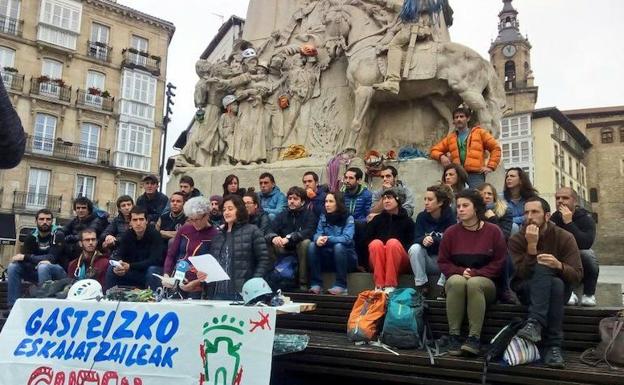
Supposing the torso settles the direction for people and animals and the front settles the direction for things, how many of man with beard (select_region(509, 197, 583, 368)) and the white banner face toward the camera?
2

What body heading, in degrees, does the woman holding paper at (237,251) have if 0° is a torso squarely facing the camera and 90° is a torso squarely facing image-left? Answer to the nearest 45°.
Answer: approximately 45°

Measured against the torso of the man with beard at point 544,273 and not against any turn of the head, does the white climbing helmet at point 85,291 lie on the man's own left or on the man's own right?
on the man's own right

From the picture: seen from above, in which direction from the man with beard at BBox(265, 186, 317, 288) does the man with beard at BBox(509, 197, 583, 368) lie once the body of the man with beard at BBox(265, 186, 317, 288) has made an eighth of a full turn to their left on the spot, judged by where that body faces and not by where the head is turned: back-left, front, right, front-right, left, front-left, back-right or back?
front-left

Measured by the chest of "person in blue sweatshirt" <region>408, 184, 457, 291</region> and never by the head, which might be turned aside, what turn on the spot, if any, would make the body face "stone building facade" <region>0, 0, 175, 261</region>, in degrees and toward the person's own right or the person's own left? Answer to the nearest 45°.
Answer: approximately 90° to the person's own right

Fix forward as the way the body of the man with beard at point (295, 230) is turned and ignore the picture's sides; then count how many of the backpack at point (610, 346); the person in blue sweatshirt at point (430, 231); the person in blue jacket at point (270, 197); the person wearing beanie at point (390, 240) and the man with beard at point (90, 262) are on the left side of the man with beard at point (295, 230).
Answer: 3

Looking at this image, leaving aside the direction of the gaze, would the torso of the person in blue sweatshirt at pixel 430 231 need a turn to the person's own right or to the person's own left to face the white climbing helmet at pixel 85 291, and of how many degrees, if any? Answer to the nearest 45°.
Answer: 0° — they already face it

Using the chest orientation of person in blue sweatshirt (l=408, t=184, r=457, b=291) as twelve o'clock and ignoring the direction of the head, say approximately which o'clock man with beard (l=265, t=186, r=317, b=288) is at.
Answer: The man with beard is roughly at 2 o'clock from the person in blue sweatshirt.

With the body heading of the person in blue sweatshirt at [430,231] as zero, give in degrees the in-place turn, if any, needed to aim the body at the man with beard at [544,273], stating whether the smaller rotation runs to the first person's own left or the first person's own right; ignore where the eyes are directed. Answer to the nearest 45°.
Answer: approximately 90° to the first person's own left

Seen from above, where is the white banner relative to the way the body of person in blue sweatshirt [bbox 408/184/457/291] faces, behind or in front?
in front

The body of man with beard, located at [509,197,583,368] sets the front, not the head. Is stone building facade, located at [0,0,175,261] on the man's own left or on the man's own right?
on the man's own right

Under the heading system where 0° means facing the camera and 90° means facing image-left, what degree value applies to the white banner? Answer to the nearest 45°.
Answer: approximately 0°

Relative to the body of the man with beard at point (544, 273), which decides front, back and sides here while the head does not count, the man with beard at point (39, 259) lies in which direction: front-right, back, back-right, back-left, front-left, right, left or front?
right

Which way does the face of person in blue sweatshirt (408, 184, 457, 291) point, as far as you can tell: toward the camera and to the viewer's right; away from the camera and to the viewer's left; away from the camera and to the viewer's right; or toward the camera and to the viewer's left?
toward the camera and to the viewer's left

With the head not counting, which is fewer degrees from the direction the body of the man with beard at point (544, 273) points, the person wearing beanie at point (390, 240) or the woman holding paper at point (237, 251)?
the woman holding paper
